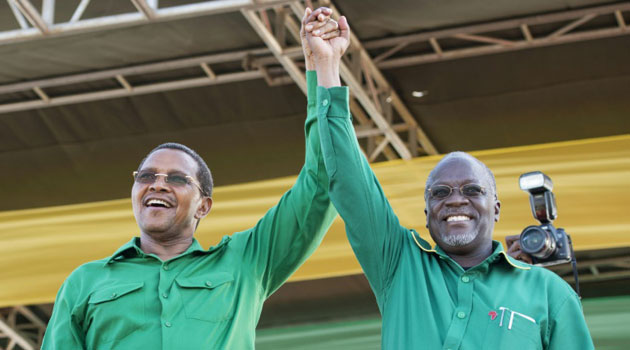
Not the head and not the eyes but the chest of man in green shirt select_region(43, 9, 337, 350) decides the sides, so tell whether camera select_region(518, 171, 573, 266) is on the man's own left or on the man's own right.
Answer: on the man's own left

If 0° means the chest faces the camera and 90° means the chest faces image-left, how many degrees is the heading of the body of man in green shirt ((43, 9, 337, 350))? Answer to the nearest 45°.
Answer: approximately 0°

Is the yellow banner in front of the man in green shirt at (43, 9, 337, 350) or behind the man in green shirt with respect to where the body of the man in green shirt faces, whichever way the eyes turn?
behind

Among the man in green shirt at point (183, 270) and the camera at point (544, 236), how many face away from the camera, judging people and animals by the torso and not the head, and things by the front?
0

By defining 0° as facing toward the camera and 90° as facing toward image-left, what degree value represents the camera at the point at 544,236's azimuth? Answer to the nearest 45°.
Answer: approximately 45°

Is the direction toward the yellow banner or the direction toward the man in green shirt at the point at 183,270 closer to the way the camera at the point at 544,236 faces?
the man in green shirt

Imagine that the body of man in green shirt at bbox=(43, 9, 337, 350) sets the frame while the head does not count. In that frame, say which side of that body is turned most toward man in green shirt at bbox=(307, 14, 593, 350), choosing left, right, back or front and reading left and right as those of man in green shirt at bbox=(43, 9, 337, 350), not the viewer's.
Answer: left

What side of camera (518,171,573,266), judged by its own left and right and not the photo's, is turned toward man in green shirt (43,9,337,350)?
front

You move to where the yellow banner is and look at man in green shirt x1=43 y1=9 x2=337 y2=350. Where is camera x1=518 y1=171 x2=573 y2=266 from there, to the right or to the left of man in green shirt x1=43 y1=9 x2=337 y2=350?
left
